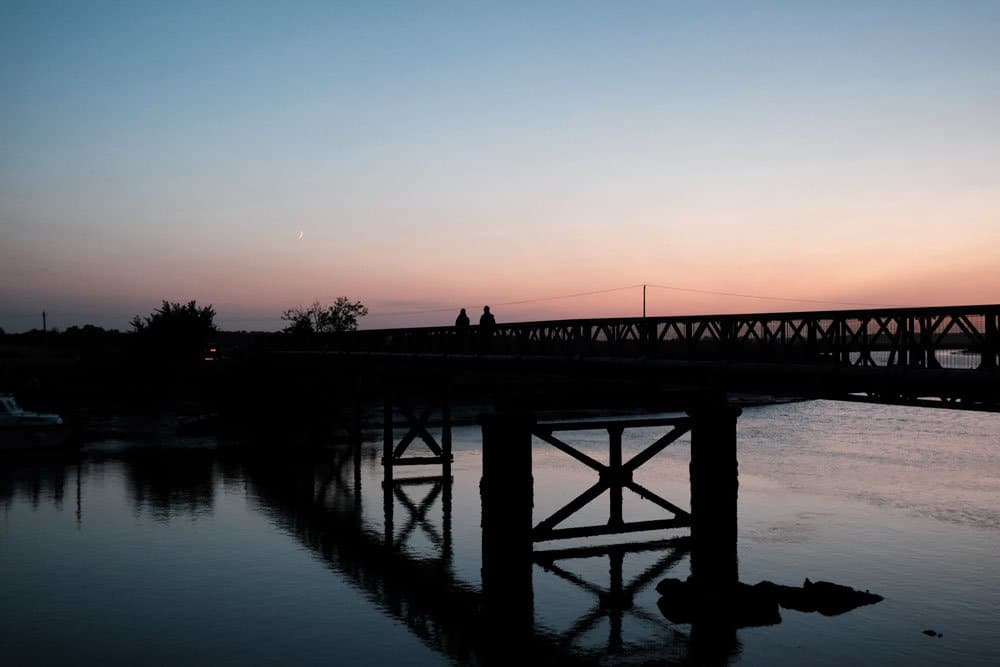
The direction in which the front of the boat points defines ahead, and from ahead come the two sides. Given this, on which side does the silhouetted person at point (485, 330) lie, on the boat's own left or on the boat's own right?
on the boat's own right

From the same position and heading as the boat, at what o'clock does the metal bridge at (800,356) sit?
The metal bridge is roughly at 2 o'clock from the boat.

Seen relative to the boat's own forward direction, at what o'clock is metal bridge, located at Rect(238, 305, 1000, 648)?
The metal bridge is roughly at 2 o'clock from the boat.

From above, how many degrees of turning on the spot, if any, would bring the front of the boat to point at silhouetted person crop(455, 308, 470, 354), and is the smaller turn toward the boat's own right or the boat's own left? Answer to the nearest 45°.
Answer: approximately 45° to the boat's own right

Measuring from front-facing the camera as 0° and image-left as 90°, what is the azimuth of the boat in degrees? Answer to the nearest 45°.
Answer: approximately 270°
